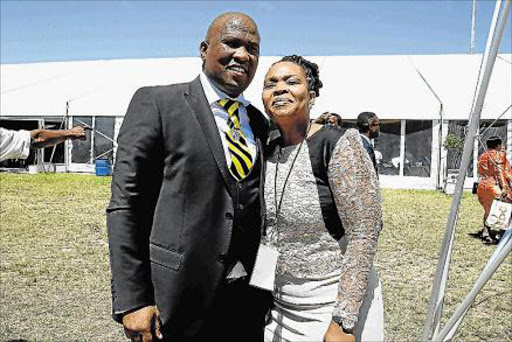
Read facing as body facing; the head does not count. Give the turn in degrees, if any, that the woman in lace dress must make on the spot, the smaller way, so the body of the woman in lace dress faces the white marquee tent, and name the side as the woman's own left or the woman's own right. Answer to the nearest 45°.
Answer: approximately 135° to the woman's own right

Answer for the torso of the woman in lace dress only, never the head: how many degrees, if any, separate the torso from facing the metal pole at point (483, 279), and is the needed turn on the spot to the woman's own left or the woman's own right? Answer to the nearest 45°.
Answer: approximately 135° to the woman's own left

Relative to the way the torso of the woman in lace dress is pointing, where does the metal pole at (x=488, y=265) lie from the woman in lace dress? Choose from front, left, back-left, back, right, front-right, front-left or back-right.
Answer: back-left

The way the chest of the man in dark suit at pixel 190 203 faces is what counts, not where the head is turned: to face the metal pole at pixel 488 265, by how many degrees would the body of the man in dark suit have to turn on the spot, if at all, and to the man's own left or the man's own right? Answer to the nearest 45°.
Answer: approximately 45° to the man's own left

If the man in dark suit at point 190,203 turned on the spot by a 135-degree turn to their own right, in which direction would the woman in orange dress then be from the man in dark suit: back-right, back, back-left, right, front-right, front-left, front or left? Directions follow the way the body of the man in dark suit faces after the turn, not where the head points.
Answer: back-right

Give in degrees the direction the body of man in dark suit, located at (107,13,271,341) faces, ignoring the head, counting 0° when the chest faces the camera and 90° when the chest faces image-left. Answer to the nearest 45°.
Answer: approximately 315°
